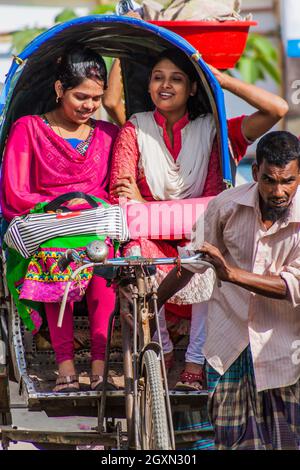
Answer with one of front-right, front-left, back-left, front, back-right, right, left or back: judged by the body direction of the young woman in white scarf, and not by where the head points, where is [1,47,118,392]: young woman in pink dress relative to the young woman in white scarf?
right

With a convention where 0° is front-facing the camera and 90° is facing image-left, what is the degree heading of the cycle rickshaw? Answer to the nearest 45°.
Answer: approximately 0°

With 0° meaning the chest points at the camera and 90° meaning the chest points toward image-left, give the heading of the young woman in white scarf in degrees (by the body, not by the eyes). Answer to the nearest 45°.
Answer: approximately 0°

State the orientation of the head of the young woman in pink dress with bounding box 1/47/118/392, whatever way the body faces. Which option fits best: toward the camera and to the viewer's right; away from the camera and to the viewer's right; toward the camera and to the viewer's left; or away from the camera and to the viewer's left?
toward the camera and to the viewer's right
